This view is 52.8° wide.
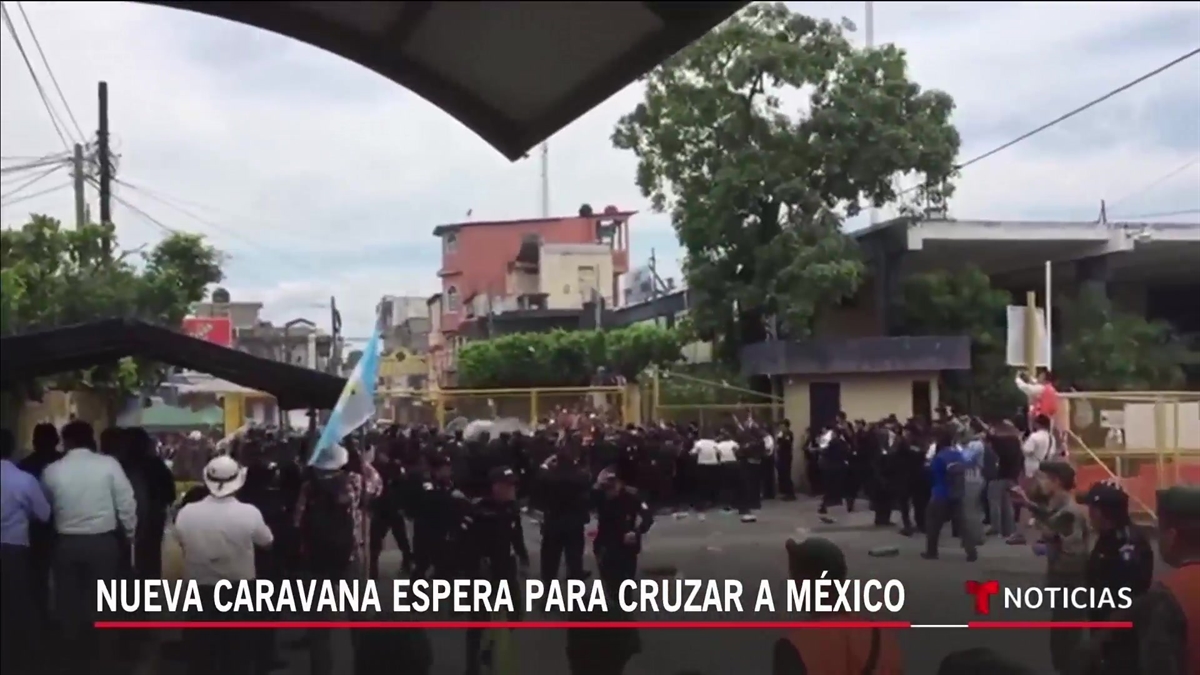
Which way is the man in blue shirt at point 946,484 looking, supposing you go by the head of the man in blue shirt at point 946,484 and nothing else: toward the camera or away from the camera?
away from the camera

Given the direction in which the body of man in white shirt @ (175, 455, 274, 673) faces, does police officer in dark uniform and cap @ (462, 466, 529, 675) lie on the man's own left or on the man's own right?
on the man's own right

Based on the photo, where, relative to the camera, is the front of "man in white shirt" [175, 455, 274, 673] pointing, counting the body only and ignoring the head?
away from the camera

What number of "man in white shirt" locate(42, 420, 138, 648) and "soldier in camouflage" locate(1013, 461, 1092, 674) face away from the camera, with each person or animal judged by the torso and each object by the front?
1

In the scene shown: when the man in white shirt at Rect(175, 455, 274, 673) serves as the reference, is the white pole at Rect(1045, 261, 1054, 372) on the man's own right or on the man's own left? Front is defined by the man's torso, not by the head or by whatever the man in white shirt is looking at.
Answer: on the man's own right

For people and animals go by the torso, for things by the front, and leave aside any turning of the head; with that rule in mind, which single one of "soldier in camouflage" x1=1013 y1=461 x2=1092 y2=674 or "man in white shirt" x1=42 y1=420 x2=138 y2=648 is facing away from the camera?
the man in white shirt

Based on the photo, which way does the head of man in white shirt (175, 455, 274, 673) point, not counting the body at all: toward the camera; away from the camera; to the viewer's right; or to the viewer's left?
away from the camera

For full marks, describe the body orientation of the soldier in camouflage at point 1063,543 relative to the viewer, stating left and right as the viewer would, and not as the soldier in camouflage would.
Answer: facing to the left of the viewer

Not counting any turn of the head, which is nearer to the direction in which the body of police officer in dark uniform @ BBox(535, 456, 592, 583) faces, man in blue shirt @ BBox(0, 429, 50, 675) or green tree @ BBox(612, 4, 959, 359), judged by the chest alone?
the green tree

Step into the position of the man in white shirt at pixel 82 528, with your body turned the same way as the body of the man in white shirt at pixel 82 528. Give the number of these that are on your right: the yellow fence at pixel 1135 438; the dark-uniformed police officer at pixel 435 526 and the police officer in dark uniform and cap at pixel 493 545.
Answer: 3

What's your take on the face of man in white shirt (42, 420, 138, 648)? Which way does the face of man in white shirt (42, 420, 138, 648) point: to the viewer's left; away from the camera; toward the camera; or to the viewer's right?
away from the camera

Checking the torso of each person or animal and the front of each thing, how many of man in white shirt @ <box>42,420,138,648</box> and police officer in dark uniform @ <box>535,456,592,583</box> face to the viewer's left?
0

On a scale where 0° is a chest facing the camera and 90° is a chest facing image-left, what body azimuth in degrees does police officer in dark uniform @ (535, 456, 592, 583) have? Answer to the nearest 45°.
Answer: approximately 180°

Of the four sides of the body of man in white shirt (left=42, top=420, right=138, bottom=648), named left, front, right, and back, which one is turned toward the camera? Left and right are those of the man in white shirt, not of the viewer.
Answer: back

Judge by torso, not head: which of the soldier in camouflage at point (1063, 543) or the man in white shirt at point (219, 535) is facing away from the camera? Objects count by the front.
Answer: the man in white shirt
